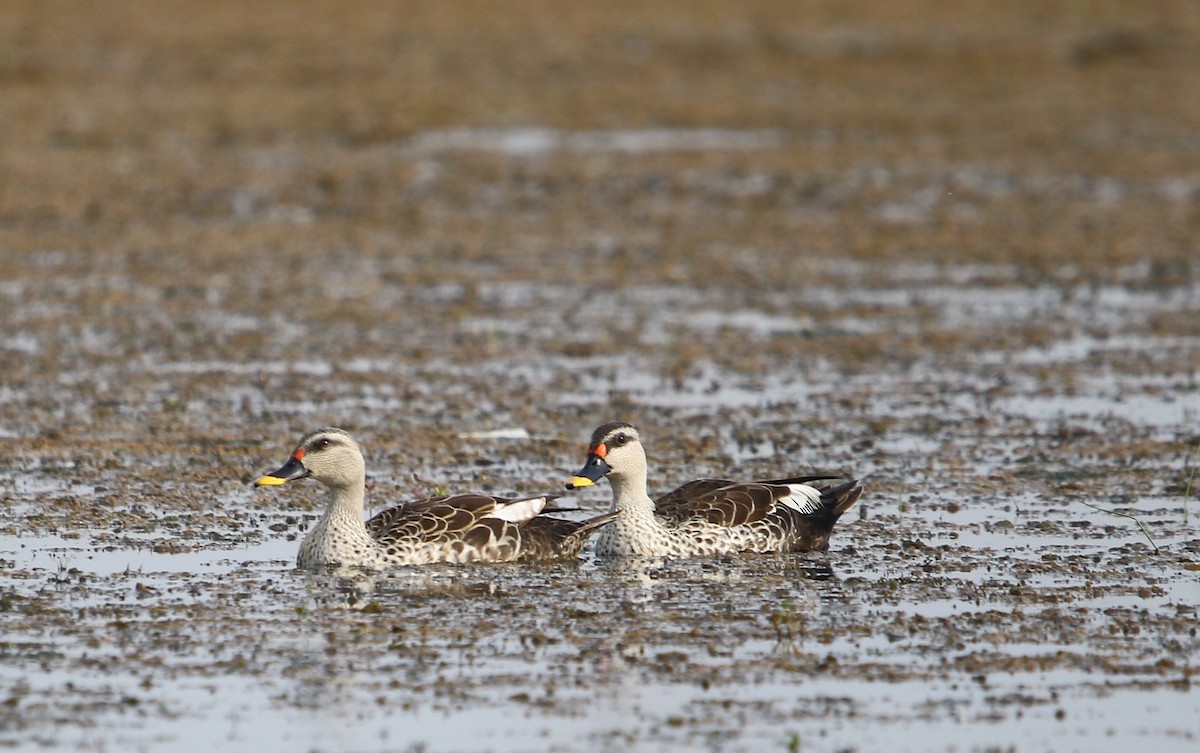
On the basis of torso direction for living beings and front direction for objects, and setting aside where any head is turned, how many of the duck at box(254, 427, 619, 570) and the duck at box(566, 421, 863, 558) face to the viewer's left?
2

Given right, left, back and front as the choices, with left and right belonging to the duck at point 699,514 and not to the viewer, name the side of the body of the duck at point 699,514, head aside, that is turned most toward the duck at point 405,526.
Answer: front

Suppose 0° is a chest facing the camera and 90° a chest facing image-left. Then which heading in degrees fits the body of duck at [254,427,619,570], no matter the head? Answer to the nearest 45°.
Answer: approximately 90°

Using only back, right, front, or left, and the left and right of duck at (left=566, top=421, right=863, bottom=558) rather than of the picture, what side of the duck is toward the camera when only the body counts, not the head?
left

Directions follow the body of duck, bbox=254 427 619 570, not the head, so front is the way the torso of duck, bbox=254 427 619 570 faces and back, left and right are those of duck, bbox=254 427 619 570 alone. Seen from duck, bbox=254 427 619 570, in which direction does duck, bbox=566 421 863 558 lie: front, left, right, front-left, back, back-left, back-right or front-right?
back
